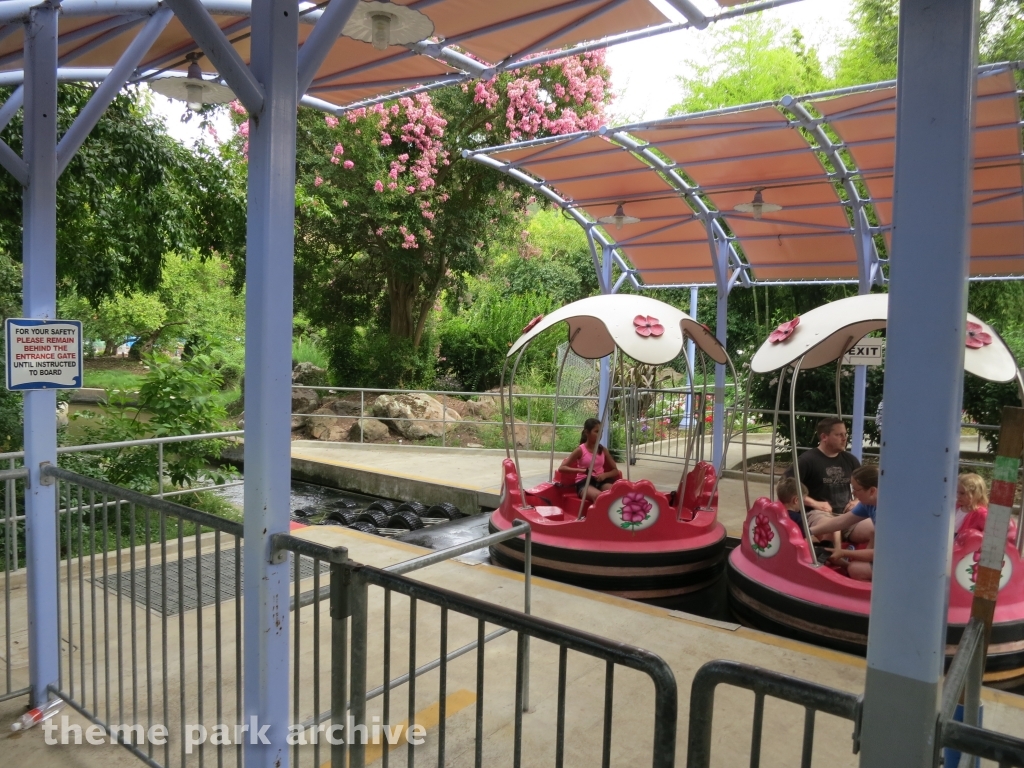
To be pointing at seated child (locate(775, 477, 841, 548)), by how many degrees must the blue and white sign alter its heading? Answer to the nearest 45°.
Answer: approximately 90° to its left

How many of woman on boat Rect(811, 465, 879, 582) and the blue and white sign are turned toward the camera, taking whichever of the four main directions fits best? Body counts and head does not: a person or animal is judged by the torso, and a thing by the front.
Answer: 1

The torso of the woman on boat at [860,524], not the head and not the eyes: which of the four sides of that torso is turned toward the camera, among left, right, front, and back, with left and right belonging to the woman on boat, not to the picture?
left

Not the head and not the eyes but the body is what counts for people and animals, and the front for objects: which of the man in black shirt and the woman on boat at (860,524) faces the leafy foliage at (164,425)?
the woman on boat

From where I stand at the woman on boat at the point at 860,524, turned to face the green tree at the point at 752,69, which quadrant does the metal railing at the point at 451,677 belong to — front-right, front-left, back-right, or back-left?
back-left

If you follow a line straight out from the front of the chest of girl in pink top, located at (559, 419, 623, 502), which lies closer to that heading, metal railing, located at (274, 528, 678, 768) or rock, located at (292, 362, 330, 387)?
the metal railing

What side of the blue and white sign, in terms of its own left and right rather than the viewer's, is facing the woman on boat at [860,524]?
left

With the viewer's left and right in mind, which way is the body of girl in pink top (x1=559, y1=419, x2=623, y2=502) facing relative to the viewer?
facing the viewer and to the right of the viewer

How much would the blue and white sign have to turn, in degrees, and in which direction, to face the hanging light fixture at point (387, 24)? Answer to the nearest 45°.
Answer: approximately 45° to its left

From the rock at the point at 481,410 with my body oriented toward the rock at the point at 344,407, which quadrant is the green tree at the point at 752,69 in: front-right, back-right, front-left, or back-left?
back-right
